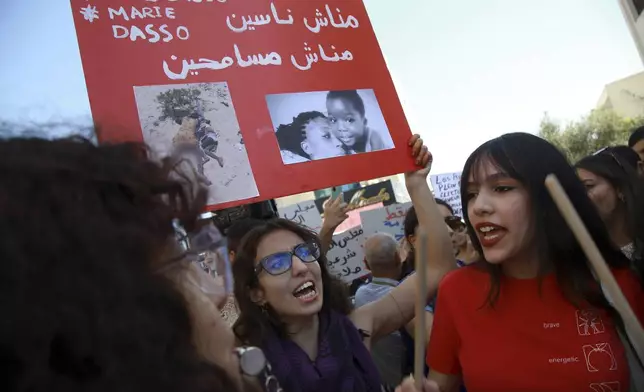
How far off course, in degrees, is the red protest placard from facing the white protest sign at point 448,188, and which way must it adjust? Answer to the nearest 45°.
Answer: approximately 135° to its left

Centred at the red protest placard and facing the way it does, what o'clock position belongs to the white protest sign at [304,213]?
The white protest sign is roughly at 6 o'clock from the red protest placard.

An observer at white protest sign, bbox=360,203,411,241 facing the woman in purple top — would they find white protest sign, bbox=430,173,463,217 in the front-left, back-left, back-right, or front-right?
back-left

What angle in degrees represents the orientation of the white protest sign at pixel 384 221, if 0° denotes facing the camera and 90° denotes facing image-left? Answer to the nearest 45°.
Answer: approximately 0°

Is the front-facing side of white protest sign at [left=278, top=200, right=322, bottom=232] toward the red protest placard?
yes

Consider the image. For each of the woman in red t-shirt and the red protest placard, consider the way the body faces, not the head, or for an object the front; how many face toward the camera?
2

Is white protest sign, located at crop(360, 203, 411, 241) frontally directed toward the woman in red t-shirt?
yes
